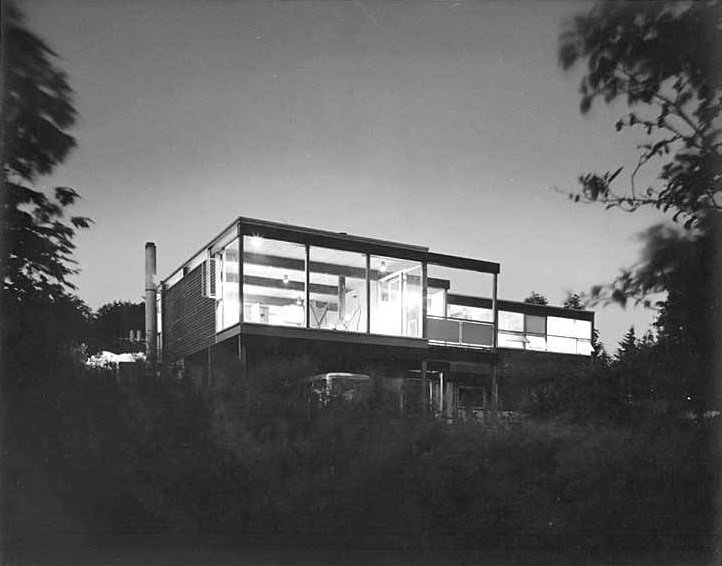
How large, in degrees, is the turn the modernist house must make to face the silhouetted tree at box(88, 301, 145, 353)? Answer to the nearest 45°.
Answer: approximately 90° to its right

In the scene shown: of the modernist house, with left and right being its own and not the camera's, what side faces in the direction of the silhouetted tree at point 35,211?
right

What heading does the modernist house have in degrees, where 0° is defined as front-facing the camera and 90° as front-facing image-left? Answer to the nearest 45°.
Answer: approximately 315°
